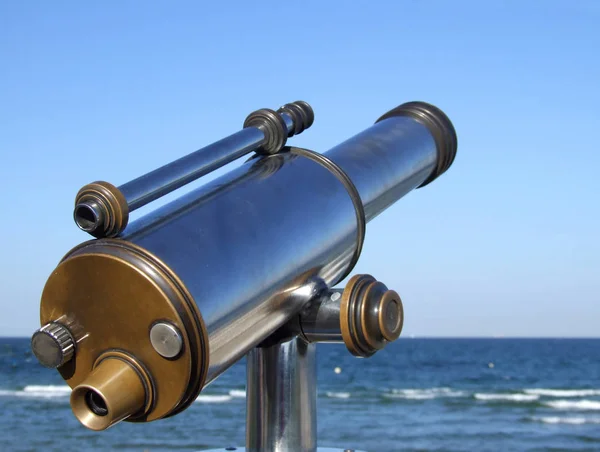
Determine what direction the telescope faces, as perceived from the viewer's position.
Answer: facing away from the viewer and to the right of the viewer
